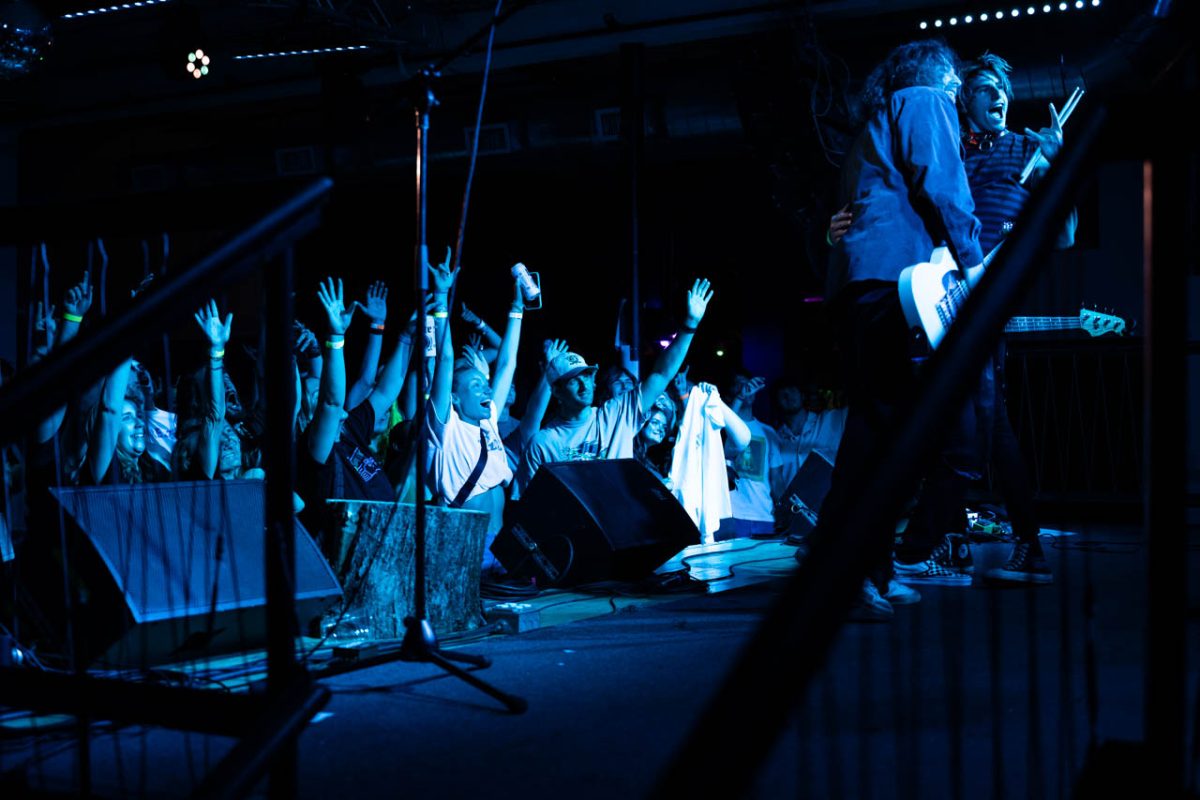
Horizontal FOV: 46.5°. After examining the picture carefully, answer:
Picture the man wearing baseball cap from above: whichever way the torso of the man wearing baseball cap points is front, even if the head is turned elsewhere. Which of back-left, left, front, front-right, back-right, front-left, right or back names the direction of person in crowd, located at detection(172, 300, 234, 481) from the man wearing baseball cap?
right

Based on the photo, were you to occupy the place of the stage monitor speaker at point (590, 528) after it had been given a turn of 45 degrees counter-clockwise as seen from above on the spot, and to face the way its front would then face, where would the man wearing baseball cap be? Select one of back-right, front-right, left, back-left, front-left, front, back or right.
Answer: left

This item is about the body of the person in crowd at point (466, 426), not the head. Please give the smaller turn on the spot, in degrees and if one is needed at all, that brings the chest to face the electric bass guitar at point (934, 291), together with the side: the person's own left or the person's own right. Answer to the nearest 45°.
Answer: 0° — they already face it

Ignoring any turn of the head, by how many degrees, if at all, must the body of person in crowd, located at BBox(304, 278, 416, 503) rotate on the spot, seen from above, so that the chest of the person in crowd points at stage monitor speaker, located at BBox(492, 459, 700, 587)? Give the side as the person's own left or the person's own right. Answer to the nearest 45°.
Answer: approximately 45° to the person's own left

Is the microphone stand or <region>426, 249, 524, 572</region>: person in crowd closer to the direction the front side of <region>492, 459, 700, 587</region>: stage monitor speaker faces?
the microphone stand

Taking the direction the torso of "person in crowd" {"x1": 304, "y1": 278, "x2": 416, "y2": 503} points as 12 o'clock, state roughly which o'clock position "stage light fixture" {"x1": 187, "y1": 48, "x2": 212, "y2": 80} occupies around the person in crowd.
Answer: The stage light fixture is roughly at 7 o'clock from the person in crowd.

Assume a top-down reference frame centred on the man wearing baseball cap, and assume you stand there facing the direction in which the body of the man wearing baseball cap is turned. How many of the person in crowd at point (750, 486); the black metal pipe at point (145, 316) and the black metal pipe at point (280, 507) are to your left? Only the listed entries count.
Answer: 1

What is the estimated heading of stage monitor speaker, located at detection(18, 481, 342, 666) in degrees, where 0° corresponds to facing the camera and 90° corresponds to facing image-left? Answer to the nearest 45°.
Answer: approximately 315°

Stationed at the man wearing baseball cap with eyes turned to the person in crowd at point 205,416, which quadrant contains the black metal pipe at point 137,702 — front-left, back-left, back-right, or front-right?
front-left

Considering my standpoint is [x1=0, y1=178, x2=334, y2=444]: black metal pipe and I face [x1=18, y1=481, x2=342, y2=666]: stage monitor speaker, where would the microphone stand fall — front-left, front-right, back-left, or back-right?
front-right

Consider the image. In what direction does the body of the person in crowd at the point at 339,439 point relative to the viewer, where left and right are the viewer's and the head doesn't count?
facing the viewer and to the right of the viewer

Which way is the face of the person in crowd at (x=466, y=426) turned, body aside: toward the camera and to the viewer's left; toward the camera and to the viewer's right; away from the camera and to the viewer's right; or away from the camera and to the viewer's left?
toward the camera and to the viewer's right

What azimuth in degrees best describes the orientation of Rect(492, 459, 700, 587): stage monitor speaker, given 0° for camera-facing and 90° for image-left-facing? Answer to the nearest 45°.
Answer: approximately 315°

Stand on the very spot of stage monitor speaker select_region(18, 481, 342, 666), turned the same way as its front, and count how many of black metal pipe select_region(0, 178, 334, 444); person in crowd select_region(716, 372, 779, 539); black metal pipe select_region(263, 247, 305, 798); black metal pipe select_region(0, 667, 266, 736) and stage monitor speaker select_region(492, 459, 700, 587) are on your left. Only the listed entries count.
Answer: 2

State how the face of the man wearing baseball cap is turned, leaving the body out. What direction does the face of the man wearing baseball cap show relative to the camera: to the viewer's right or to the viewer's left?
to the viewer's right

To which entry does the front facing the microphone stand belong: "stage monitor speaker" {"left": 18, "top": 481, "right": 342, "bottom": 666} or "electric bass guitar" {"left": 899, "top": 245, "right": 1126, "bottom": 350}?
the stage monitor speaker

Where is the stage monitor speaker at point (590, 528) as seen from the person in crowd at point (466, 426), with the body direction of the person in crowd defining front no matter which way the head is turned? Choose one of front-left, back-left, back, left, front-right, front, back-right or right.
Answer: front

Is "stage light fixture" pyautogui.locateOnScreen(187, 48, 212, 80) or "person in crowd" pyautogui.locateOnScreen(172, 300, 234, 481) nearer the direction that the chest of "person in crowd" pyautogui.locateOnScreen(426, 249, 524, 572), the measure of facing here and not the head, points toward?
the person in crowd
